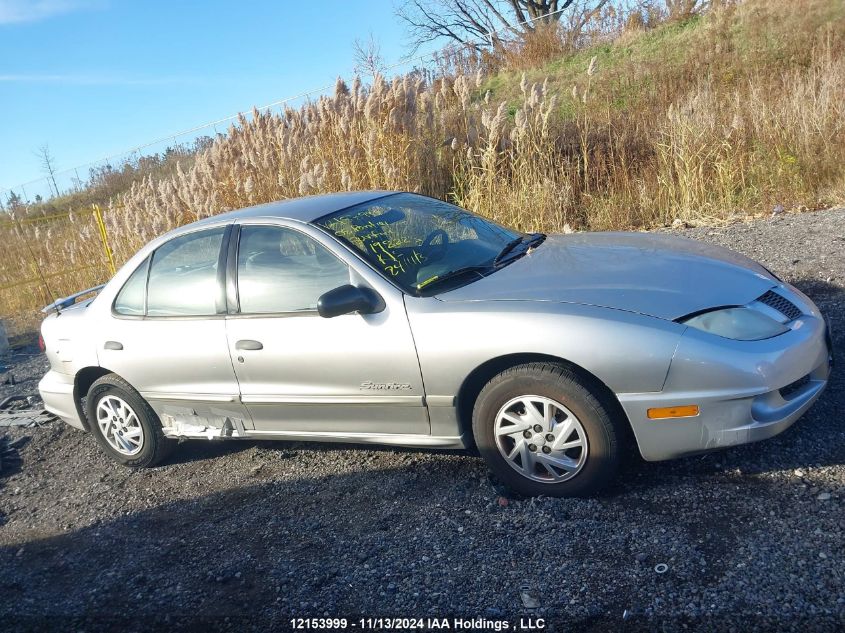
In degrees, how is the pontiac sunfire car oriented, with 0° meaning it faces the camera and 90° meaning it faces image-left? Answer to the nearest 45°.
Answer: approximately 315°

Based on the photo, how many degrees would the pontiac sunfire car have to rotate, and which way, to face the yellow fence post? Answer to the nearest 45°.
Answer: approximately 180°
